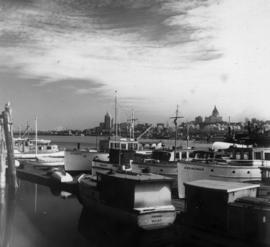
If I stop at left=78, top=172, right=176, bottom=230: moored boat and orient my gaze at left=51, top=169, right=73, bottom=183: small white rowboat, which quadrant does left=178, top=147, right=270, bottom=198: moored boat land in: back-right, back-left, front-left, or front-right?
front-right

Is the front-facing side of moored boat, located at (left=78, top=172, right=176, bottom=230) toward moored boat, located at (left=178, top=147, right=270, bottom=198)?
no
